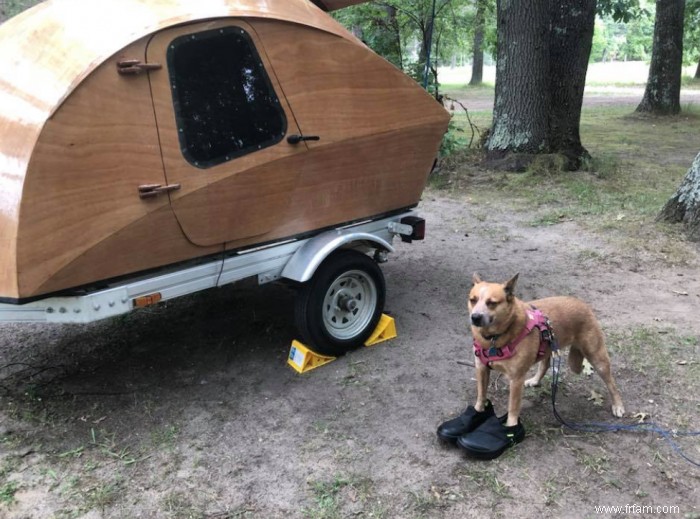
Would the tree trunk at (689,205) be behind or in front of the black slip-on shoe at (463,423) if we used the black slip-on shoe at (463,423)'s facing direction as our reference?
behind

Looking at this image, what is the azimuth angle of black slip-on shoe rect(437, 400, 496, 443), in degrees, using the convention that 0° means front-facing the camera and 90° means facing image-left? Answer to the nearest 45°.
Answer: approximately 45°

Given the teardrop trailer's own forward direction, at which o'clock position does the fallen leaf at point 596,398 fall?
The fallen leaf is roughly at 8 o'clock from the teardrop trailer.

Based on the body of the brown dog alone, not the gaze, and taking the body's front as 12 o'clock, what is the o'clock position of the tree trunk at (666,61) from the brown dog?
The tree trunk is roughly at 5 o'clock from the brown dog.

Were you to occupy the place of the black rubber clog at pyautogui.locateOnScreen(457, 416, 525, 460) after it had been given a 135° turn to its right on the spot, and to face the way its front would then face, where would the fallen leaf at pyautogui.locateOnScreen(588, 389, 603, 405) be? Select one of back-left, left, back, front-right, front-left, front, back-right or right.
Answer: front-right

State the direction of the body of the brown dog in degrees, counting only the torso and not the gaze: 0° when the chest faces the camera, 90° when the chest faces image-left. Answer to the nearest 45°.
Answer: approximately 45°

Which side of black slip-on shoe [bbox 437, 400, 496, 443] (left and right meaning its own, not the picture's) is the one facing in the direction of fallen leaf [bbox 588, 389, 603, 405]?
back
